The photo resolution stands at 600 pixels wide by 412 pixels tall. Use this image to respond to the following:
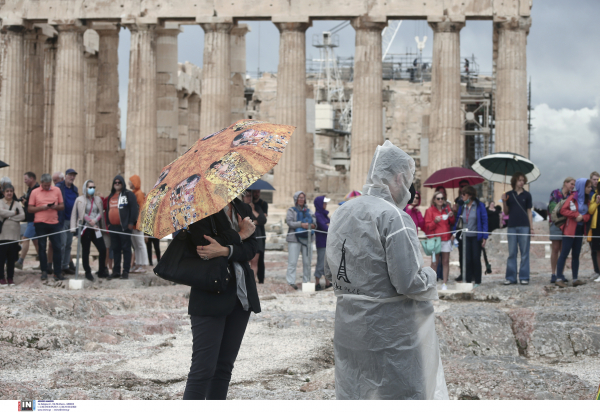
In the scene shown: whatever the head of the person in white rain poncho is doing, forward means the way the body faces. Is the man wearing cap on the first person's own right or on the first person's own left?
on the first person's own left

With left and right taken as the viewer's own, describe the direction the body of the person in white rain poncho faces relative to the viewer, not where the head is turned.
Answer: facing away from the viewer and to the right of the viewer

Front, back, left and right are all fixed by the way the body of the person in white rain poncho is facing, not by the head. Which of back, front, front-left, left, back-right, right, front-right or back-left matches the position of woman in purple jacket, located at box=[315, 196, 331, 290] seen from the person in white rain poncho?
front-left

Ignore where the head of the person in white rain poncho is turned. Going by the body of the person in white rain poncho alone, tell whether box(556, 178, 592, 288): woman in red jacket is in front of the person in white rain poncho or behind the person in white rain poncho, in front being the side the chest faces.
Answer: in front

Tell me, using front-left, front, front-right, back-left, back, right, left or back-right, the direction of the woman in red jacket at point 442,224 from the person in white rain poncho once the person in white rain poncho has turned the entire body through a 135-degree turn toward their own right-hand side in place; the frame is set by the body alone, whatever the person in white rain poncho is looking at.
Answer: back

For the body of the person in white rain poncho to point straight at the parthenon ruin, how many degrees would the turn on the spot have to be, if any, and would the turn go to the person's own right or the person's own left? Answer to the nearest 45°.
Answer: approximately 45° to the person's own left

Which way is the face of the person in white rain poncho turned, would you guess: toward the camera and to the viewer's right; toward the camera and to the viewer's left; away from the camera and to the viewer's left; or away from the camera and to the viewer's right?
away from the camera and to the viewer's right
